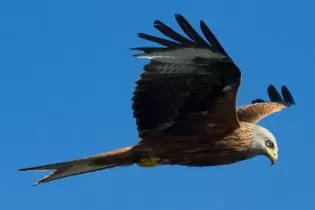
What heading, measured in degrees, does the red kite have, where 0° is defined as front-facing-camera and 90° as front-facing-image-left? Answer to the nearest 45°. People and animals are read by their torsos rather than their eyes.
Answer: approximately 270°
